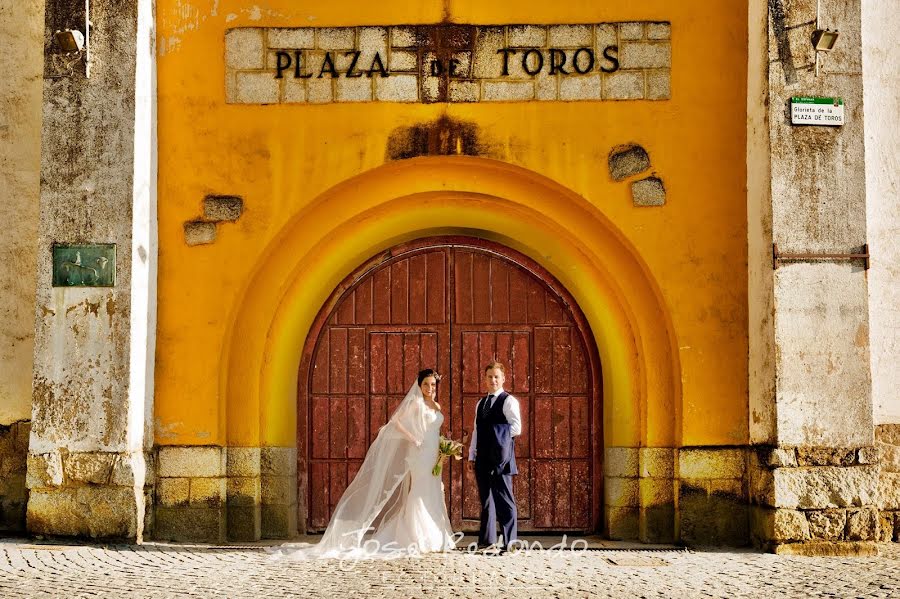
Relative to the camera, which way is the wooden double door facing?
toward the camera

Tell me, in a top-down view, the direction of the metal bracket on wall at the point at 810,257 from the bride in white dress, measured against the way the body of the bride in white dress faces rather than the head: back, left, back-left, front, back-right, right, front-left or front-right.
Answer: front-left

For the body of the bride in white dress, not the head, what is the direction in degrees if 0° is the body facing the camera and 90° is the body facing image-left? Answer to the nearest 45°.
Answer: approximately 315°

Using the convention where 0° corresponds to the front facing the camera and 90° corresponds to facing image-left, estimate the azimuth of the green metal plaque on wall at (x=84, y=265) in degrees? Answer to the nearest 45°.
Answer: approximately 0°

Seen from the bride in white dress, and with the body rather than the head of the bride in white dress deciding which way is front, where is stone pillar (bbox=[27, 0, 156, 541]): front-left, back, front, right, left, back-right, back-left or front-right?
back-right

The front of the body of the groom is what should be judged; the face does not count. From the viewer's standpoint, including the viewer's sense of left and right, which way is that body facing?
facing the viewer and to the left of the viewer

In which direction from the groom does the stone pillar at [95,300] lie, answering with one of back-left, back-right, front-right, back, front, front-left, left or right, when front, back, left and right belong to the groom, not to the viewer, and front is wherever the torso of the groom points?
front-right

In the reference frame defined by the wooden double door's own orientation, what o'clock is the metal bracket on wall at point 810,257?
The metal bracket on wall is roughly at 10 o'clock from the wooden double door.

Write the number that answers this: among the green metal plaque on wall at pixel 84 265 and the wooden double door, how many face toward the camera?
2

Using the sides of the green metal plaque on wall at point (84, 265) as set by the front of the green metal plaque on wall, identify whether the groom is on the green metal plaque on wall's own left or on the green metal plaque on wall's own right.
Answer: on the green metal plaque on wall's own left
